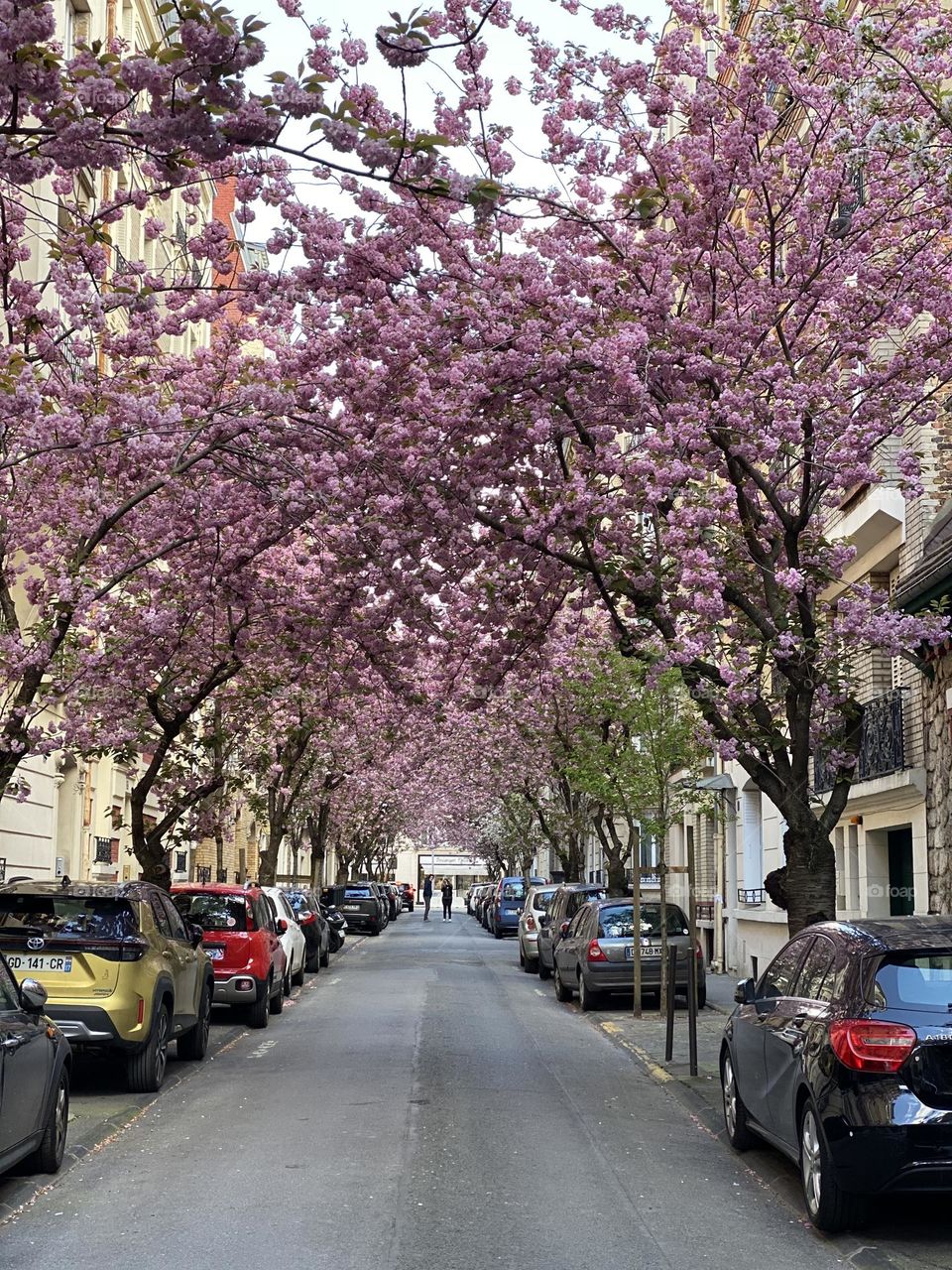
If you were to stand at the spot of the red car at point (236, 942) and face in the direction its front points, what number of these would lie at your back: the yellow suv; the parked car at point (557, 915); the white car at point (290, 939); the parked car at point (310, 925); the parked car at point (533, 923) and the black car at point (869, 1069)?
2

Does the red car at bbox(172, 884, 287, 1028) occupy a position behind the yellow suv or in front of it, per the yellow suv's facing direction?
in front

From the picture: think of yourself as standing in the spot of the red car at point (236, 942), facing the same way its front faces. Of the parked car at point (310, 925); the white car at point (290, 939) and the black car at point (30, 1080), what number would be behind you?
1

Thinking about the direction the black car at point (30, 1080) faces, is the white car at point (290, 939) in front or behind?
in front

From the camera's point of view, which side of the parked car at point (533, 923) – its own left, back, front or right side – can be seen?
back

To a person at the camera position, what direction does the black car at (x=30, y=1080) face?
facing away from the viewer and to the right of the viewer

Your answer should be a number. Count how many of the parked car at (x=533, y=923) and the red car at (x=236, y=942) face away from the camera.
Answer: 2

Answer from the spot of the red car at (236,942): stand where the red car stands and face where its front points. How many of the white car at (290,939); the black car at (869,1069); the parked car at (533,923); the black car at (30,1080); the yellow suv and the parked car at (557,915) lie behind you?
3

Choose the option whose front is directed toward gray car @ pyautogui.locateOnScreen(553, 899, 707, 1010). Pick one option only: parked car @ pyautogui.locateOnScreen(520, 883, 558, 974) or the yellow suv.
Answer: the yellow suv

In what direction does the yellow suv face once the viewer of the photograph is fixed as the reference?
facing away from the viewer and to the right of the viewer

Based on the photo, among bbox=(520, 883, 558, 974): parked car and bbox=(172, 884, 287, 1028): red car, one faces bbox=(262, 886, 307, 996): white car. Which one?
the red car

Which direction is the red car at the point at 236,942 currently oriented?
away from the camera

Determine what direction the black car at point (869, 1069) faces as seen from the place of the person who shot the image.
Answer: facing away from the viewer and to the left of the viewer

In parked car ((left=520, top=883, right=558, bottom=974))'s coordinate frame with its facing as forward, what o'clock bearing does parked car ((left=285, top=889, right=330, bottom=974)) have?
parked car ((left=285, top=889, right=330, bottom=974)) is roughly at 8 o'clock from parked car ((left=520, top=883, right=558, bottom=974)).
